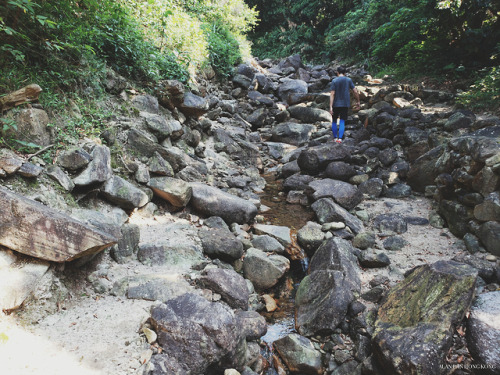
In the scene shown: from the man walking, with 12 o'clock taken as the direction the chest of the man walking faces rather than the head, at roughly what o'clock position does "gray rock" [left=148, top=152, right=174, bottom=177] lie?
The gray rock is roughly at 7 o'clock from the man walking.

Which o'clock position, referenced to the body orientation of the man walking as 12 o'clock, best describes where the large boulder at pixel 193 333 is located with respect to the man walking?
The large boulder is roughly at 6 o'clock from the man walking.

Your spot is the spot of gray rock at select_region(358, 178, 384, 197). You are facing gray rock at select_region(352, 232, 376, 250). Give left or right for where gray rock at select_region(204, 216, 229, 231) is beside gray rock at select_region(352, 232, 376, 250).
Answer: right

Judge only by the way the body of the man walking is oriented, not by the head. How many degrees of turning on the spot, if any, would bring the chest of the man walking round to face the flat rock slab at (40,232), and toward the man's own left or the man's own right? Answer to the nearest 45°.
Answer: approximately 180°

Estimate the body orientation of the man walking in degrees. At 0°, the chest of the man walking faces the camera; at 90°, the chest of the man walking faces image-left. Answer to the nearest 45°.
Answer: approximately 180°

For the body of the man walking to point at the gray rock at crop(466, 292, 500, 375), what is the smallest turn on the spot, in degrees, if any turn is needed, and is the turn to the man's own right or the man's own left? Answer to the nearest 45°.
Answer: approximately 180°

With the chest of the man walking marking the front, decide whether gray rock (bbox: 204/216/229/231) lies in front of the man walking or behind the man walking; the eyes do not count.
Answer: behind

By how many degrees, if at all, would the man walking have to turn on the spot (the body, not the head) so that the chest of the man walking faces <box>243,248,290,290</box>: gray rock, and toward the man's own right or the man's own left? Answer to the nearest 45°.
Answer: approximately 180°

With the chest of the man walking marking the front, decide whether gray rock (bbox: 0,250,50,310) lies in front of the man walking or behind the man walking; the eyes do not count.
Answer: behind

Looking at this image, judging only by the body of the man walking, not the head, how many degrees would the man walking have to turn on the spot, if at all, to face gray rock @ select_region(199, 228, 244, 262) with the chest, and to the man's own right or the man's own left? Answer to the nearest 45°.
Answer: approximately 180°

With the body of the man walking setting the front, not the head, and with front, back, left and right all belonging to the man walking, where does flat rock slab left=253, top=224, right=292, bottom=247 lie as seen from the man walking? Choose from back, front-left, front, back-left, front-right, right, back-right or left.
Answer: back
